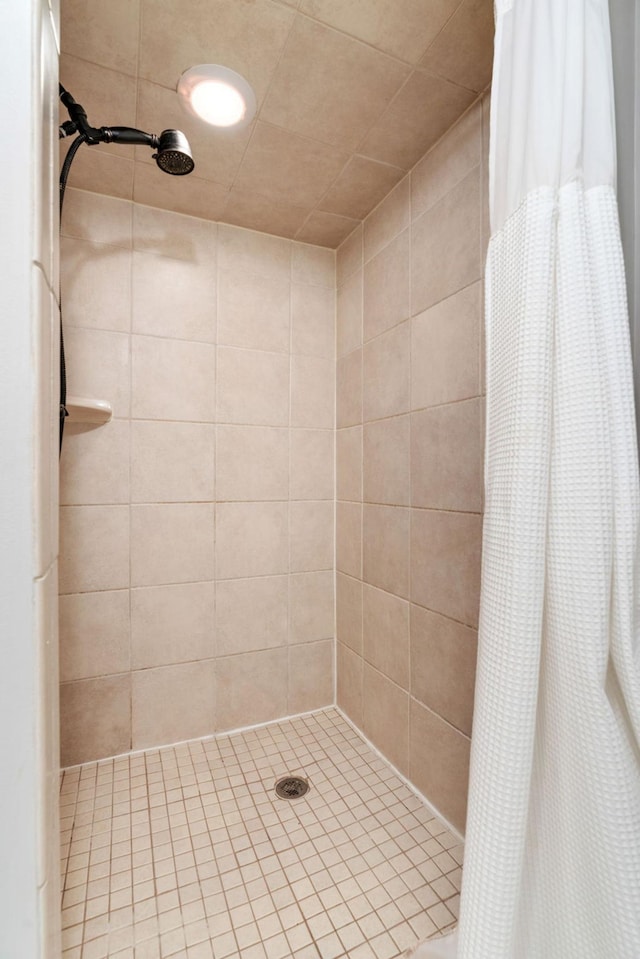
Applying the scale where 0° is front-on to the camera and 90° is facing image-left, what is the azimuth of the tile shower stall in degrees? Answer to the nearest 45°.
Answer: approximately 0°

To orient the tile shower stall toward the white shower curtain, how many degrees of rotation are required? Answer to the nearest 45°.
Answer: approximately 45° to its left
